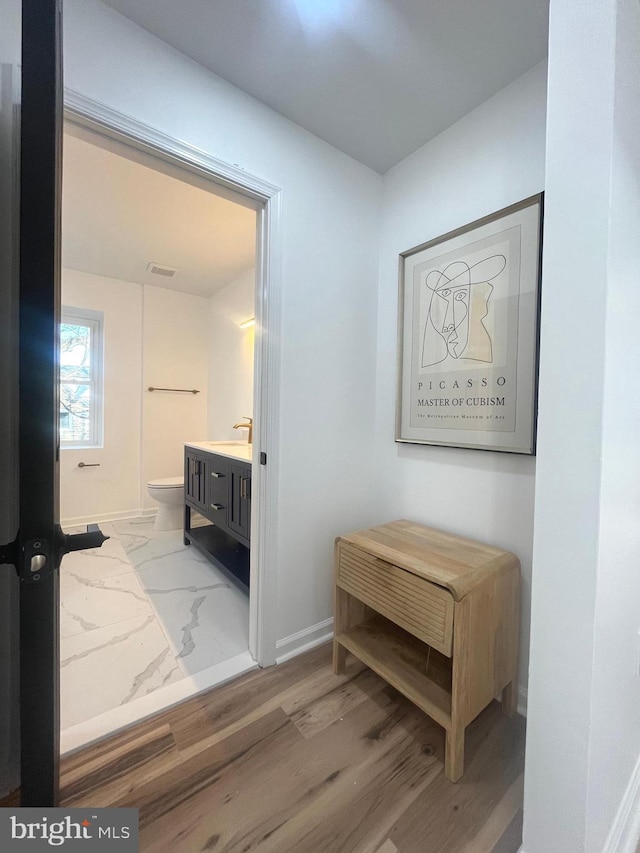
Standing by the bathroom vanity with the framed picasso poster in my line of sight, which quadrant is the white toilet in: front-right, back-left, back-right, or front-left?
back-left

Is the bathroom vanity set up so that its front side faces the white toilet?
no

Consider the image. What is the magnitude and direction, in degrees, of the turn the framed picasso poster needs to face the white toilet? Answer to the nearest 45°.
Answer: approximately 45° to its right

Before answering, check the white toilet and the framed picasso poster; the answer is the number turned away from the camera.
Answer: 0

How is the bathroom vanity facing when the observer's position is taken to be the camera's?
facing the viewer and to the left of the viewer

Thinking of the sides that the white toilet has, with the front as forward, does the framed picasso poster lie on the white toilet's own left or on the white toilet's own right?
on the white toilet's own left

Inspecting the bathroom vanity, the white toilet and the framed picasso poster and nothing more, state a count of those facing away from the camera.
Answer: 0

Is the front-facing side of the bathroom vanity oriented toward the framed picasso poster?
no

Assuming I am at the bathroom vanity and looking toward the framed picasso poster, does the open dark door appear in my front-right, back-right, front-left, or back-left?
front-right

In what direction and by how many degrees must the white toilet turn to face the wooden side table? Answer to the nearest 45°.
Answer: approximately 90° to its left

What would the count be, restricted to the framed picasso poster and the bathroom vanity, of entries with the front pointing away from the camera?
0
